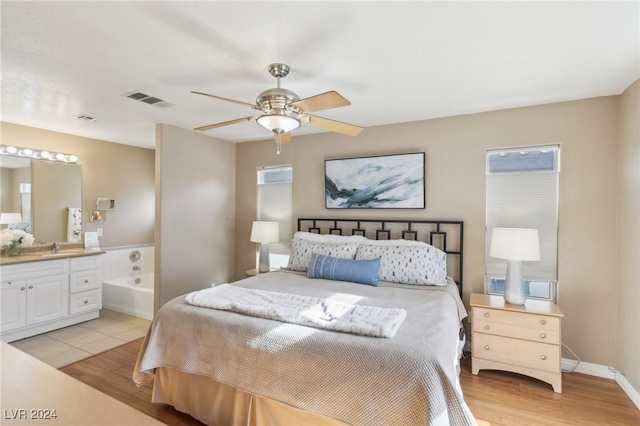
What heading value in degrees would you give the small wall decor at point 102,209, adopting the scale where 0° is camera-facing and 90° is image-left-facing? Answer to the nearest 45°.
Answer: approximately 315°

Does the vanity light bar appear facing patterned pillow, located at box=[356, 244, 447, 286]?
yes

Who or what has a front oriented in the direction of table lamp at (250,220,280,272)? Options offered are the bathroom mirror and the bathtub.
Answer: the bathroom mirror

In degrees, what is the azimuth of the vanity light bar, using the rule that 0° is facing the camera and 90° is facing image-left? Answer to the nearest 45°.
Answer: approximately 315°

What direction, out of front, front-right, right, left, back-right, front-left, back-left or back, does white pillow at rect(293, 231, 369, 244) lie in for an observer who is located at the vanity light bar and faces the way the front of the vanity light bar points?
front

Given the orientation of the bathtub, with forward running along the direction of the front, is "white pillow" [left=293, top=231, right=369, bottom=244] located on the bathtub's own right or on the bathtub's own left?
on the bathtub's own left

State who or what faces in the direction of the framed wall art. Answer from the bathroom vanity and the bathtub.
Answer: the bathroom vanity

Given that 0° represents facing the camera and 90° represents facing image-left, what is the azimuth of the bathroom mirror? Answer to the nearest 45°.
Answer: approximately 315°

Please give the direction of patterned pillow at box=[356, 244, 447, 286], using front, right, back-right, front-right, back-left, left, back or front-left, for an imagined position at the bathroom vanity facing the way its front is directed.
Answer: front

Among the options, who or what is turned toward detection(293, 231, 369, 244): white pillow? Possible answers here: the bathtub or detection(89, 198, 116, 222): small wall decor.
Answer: the small wall decor

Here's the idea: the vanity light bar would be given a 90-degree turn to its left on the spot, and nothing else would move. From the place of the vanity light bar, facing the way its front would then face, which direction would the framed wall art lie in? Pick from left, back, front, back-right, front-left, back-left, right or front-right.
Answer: right

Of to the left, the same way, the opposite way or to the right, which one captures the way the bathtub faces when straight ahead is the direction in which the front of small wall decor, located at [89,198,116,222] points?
to the right

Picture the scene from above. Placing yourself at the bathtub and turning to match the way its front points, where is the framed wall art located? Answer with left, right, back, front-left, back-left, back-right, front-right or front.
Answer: left

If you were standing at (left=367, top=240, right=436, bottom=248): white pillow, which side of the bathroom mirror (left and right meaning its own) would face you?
front

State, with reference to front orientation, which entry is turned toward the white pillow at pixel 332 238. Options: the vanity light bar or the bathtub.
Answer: the vanity light bar

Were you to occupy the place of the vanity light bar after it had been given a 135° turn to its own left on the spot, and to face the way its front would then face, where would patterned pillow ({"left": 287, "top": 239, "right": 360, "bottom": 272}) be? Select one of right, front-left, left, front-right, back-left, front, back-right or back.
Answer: back-right
